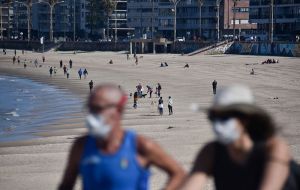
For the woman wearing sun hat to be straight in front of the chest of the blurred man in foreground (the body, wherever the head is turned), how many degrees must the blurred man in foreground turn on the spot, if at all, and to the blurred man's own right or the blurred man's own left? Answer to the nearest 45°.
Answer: approximately 135° to the blurred man's own left

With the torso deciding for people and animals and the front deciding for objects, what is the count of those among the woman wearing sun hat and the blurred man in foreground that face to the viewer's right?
0

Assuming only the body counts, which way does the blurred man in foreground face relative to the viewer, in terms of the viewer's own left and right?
facing the viewer and to the left of the viewer

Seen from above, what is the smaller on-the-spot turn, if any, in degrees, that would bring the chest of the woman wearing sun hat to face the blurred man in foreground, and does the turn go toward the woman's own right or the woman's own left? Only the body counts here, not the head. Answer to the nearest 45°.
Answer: approximately 45° to the woman's own right
